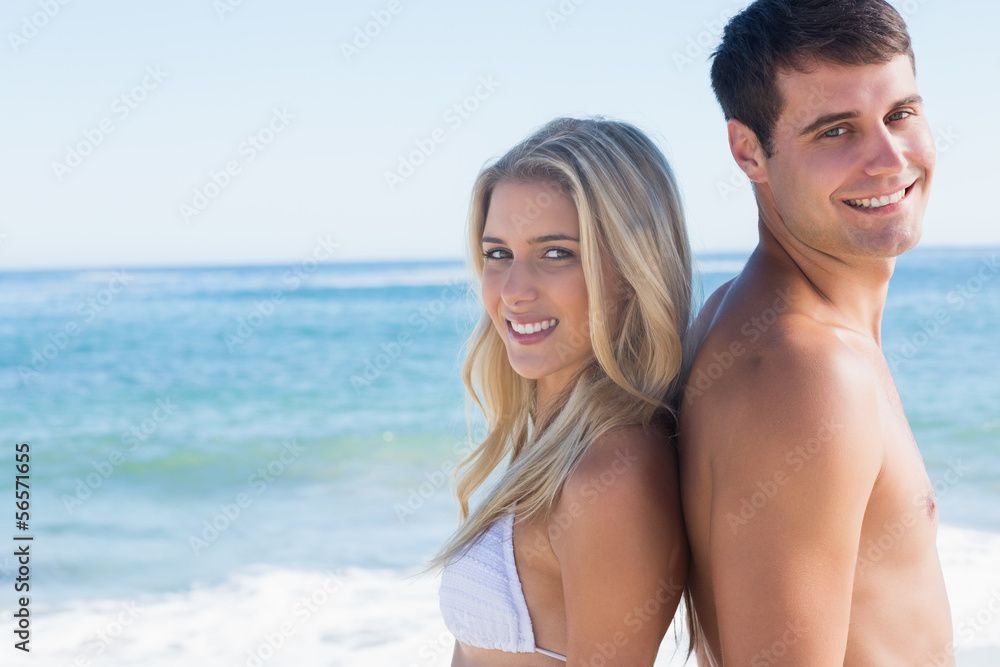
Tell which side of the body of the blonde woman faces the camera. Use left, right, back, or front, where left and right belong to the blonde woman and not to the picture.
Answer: left

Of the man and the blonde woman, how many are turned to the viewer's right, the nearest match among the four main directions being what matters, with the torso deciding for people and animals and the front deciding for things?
1

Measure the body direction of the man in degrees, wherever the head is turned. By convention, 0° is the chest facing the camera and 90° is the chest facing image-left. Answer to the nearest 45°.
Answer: approximately 270°

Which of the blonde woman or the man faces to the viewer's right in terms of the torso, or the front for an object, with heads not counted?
the man

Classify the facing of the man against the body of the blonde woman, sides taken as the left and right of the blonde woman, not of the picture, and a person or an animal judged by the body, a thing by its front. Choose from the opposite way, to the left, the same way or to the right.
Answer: the opposite way
